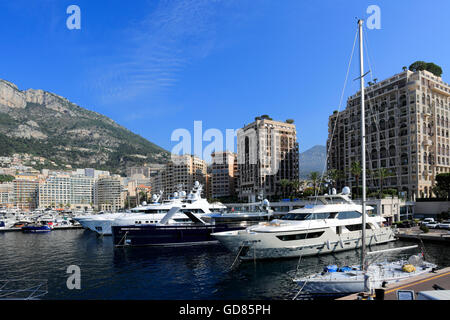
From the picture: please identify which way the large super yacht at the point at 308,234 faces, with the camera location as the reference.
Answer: facing the viewer and to the left of the viewer

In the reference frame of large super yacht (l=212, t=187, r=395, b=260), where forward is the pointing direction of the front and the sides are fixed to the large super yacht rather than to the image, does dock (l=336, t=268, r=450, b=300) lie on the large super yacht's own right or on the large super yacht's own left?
on the large super yacht's own left
